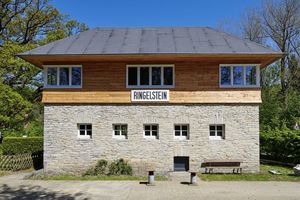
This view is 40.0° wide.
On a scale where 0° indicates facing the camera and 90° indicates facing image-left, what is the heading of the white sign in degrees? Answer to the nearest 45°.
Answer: approximately 0°

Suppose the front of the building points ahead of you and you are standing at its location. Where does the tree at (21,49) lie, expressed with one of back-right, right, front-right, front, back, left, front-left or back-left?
back-right

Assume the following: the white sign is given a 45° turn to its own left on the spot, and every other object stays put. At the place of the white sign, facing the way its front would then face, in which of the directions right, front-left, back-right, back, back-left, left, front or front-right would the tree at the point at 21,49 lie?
back

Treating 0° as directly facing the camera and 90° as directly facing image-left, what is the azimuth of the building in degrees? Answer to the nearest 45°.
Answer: approximately 0°

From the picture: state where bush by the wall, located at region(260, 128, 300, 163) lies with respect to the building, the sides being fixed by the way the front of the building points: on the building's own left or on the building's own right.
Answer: on the building's own left
